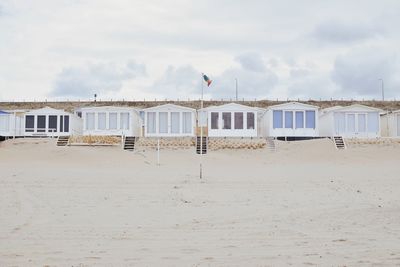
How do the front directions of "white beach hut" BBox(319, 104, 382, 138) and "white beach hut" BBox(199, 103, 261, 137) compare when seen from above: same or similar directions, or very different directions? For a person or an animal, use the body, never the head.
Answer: same or similar directions

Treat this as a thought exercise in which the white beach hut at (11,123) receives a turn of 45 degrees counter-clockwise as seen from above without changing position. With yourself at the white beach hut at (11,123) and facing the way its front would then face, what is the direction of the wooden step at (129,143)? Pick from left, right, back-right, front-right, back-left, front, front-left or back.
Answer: front

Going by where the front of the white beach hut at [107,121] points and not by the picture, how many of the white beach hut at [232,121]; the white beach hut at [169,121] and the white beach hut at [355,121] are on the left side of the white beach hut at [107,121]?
3

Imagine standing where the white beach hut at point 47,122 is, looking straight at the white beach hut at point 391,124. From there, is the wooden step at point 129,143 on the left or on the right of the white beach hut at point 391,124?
right

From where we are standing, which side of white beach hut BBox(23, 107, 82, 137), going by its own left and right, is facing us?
front

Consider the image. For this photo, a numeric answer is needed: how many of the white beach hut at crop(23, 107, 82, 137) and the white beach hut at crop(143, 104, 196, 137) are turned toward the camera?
2

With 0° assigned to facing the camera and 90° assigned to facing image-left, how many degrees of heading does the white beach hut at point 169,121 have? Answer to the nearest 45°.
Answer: approximately 0°

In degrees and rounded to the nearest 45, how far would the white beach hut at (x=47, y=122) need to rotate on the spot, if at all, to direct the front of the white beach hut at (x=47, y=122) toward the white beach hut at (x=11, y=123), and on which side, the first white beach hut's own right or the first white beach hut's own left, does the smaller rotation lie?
approximately 135° to the first white beach hut's own right

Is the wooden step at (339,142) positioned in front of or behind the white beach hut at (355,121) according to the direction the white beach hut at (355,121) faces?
in front

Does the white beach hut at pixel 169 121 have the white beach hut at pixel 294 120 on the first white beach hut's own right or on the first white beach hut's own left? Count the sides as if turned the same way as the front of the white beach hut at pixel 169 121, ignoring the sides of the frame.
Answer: on the first white beach hut's own left

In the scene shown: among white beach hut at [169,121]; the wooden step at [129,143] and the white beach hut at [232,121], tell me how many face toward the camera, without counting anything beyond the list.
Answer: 3

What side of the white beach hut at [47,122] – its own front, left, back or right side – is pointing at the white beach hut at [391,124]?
left

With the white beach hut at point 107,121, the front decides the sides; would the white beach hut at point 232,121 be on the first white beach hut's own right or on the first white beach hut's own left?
on the first white beach hut's own left

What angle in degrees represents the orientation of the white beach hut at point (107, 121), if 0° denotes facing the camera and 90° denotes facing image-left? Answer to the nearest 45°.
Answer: approximately 0°

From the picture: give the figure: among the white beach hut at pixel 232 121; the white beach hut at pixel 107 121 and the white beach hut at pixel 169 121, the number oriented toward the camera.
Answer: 3

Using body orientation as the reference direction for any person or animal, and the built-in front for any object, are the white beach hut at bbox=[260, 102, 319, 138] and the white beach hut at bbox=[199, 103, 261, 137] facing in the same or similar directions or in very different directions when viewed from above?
same or similar directions

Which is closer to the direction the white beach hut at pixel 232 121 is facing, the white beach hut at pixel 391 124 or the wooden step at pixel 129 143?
the wooden step

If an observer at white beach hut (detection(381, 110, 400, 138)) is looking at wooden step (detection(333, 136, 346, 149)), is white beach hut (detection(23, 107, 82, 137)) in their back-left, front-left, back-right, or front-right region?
front-right
